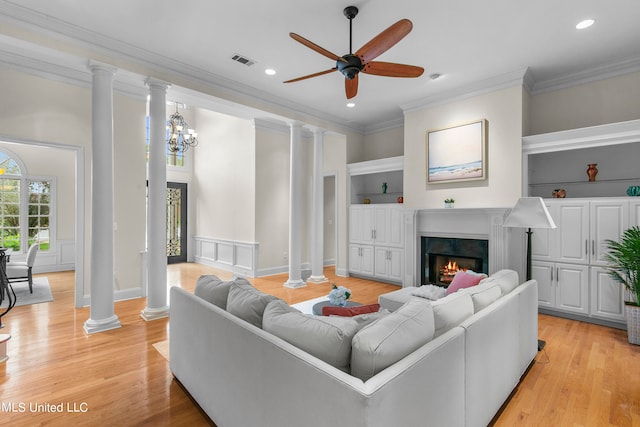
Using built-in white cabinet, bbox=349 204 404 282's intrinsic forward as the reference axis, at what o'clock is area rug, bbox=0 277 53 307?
The area rug is roughly at 1 o'clock from the built-in white cabinet.

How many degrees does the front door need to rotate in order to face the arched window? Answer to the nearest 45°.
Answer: approximately 135° to its right

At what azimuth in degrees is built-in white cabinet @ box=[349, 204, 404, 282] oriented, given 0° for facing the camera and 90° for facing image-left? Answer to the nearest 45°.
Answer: approximately 45°

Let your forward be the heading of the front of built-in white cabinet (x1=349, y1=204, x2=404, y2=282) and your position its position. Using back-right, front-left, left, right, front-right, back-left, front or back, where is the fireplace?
left

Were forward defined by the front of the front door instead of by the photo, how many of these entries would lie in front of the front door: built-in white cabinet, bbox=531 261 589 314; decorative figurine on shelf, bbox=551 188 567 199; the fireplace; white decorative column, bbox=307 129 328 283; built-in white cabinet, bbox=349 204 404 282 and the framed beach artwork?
6

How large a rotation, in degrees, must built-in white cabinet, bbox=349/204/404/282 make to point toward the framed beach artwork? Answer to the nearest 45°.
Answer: approximately 90° to its left

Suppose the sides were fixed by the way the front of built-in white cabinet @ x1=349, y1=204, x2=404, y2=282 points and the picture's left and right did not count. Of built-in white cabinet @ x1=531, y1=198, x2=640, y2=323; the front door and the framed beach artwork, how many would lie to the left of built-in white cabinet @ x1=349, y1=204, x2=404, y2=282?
2

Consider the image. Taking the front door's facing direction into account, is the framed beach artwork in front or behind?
in front

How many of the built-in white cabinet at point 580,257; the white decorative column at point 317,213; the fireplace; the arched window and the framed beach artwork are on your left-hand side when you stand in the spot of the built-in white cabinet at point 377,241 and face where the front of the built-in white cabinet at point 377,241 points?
3

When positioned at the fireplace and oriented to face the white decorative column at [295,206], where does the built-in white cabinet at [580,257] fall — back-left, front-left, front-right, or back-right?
back-left

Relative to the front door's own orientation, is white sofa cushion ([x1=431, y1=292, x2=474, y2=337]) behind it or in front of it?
in front

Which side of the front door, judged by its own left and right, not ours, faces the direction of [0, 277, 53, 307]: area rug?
right

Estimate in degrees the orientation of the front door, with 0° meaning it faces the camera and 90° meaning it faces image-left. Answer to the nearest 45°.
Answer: approximately 315°

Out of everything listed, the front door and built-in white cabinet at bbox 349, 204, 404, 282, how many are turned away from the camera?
0
